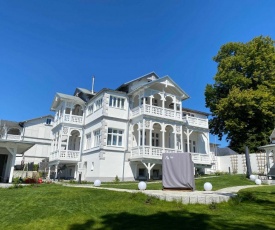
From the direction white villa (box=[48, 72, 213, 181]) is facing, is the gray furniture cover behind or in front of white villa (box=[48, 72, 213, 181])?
in front

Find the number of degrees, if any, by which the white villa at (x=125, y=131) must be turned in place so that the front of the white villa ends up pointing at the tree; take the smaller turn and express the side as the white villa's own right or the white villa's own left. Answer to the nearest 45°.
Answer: approximately 45° to the white villa's own left

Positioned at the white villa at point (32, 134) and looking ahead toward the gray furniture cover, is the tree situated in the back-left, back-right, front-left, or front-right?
front-left

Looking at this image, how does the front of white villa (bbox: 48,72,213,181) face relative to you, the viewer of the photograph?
facing the viewer and to the right of the viewer
